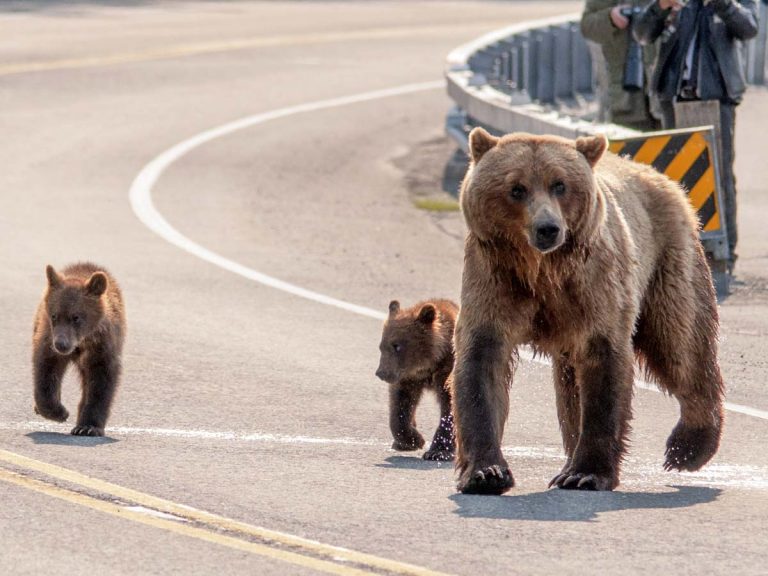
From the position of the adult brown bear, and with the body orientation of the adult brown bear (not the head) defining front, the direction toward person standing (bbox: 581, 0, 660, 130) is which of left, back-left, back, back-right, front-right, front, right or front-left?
back-right

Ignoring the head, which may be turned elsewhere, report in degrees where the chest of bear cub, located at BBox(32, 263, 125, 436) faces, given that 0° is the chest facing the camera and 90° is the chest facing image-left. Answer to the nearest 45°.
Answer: approximately 0°

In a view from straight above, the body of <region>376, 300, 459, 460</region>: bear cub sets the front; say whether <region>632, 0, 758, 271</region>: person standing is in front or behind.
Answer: behind

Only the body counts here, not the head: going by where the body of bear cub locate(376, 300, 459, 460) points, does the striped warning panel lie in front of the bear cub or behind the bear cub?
behind

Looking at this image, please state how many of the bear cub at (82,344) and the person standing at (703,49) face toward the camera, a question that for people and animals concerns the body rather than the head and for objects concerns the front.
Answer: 2

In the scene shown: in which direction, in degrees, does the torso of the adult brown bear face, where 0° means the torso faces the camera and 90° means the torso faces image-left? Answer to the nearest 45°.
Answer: approximately 45°

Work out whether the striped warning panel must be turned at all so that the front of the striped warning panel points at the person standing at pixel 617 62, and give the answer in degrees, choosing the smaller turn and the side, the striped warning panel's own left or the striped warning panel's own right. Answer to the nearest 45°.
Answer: approximately 180°

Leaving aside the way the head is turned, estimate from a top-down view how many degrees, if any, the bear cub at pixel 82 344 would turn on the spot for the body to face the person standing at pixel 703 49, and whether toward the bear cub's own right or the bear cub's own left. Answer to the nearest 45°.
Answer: approximately 135° to the bear cub's own left

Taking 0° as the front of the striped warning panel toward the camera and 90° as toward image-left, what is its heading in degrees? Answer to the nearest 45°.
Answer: approximately 0°
